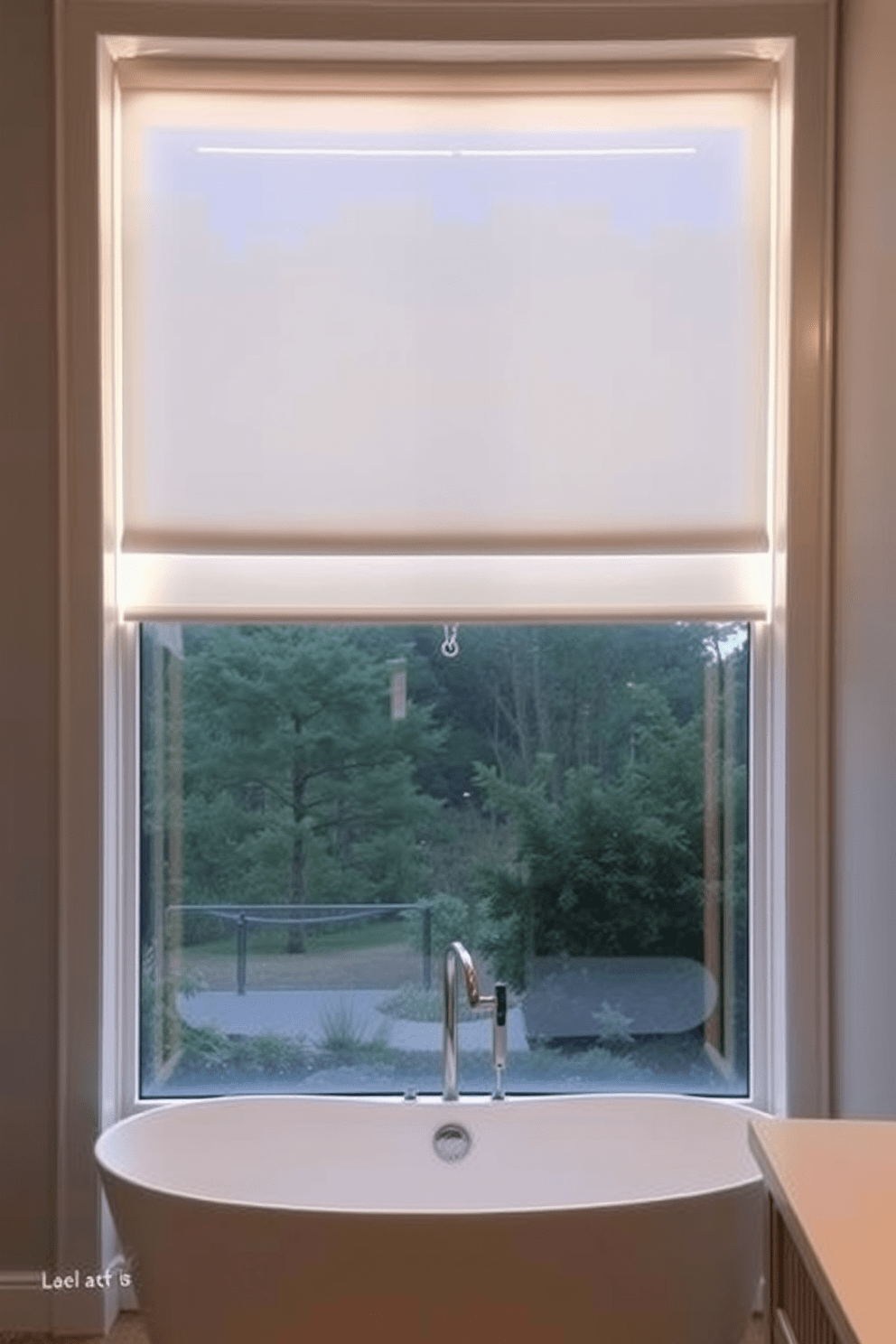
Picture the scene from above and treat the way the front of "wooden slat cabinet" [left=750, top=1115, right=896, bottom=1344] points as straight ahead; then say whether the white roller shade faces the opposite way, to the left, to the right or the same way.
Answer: to the left

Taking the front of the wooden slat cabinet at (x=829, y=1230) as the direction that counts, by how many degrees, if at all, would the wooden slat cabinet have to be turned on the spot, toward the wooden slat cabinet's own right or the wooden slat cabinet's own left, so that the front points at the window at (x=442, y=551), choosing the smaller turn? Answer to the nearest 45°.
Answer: approximately 45° to the wooden slat cabinet's own right

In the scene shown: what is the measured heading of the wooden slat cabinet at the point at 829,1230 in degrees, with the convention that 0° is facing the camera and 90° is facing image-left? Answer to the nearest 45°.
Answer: approximately 90°

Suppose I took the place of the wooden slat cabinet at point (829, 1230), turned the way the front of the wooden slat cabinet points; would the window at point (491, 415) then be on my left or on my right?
on my right

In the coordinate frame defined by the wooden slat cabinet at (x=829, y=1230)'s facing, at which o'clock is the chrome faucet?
The chrome faucet is roughly at 2 o'clock from the wooden slat cabinet.

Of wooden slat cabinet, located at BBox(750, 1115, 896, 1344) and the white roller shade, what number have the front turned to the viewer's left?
1
